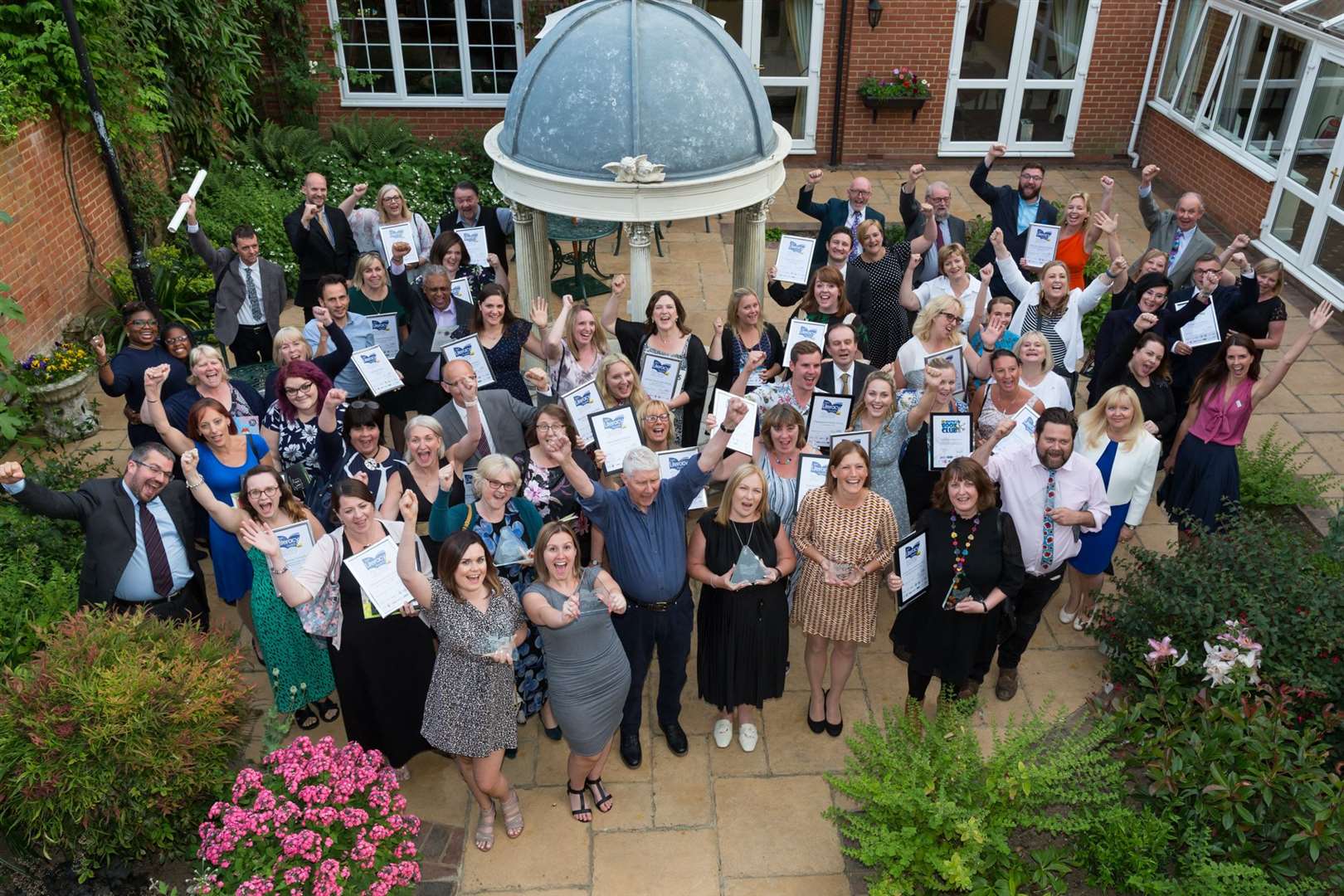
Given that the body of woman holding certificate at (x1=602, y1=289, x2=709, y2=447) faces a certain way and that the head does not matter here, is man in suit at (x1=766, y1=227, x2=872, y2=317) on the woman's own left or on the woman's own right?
on the woman's own left

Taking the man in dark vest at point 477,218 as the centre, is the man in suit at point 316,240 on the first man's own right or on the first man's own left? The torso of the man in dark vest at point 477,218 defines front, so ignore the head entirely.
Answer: on the first man's own right

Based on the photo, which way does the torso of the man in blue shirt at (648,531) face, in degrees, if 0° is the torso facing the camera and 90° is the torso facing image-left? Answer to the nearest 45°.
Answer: approximately 0°

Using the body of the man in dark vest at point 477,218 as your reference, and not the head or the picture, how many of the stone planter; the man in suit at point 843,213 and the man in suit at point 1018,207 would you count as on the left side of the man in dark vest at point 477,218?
2

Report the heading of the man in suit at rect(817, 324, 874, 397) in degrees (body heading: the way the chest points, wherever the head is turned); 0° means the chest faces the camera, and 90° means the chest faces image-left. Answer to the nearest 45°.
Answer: approximately 0°

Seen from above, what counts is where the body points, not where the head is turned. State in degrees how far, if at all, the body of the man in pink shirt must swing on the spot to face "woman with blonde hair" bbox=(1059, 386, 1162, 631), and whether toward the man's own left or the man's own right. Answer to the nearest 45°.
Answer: approximately 135° to the man's own left

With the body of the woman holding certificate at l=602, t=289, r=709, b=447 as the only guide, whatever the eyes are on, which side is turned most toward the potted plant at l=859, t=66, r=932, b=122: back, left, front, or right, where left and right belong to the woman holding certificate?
back

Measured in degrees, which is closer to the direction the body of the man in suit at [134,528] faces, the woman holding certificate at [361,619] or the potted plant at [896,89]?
the woman holding certificate
